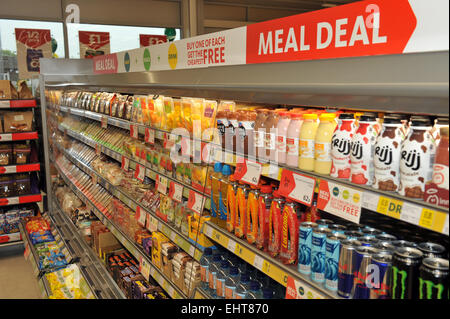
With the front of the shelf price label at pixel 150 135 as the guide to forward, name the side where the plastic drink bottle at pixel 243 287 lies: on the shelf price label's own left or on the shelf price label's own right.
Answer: on the shelf price label's own left

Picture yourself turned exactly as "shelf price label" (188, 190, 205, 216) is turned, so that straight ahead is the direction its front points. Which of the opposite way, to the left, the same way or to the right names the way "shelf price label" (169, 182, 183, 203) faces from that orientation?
the same way

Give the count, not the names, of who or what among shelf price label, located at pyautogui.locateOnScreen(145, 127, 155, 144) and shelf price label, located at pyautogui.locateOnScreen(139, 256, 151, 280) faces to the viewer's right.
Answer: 0

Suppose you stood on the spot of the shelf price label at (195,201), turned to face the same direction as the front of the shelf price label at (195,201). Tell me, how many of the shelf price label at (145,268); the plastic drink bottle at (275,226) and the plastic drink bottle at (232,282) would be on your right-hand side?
1

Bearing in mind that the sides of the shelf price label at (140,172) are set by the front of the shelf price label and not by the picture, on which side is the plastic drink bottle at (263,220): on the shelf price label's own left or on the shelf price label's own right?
on the shelf price label's own left

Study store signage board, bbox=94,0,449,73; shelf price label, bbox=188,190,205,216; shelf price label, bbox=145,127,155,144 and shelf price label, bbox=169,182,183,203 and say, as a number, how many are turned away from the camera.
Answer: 0

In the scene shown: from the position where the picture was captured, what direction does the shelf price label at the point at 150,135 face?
facing the viewer and to the left of the viewer

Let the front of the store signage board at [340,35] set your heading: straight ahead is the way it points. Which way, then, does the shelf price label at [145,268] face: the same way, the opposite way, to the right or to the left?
the same way

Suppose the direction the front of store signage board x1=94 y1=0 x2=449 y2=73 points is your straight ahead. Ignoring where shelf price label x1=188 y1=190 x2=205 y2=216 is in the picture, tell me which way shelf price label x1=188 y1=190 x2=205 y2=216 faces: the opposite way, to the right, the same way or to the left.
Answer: the same way
